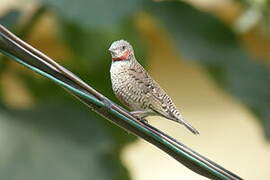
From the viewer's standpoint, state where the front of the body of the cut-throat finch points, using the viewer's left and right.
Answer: facing the viewer and to the left of the viewer

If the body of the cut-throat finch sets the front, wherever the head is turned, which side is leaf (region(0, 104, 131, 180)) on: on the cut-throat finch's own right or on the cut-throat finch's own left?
on the cut-throat finch's own right

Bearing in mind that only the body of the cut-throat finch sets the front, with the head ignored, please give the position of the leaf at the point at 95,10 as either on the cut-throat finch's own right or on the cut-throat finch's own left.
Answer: on the cut-throat finch's own right
